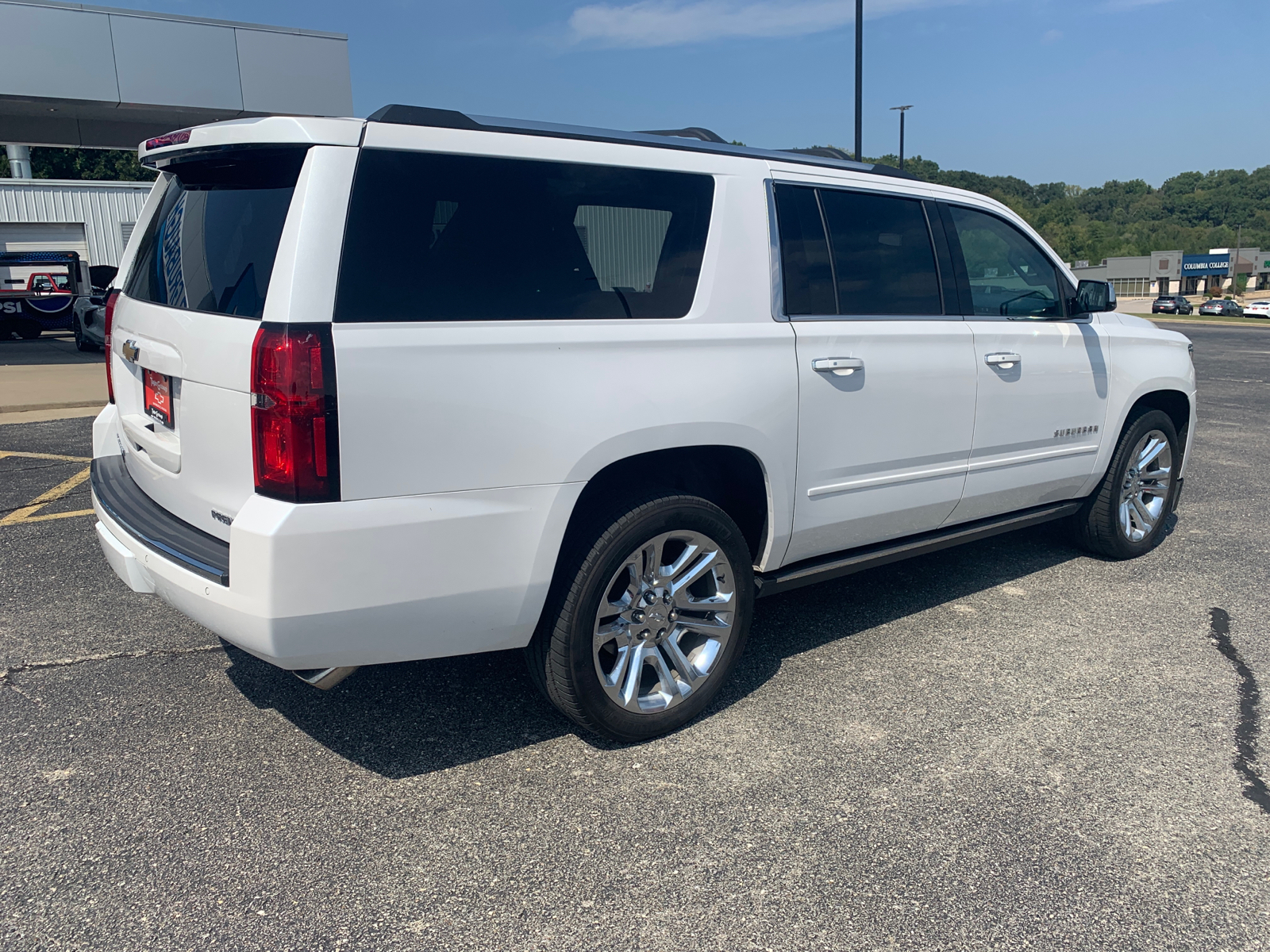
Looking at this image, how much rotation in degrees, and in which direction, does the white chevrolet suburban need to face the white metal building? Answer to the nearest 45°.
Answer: approximately 90° to its left

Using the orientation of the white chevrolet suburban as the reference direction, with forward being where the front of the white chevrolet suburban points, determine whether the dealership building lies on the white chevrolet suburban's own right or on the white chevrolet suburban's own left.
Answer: on the white chevrolet suburban's own left

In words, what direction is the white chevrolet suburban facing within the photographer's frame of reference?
facing away from the viewer and to the right of the viewer

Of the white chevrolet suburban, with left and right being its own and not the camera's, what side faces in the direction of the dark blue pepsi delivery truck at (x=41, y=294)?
left
